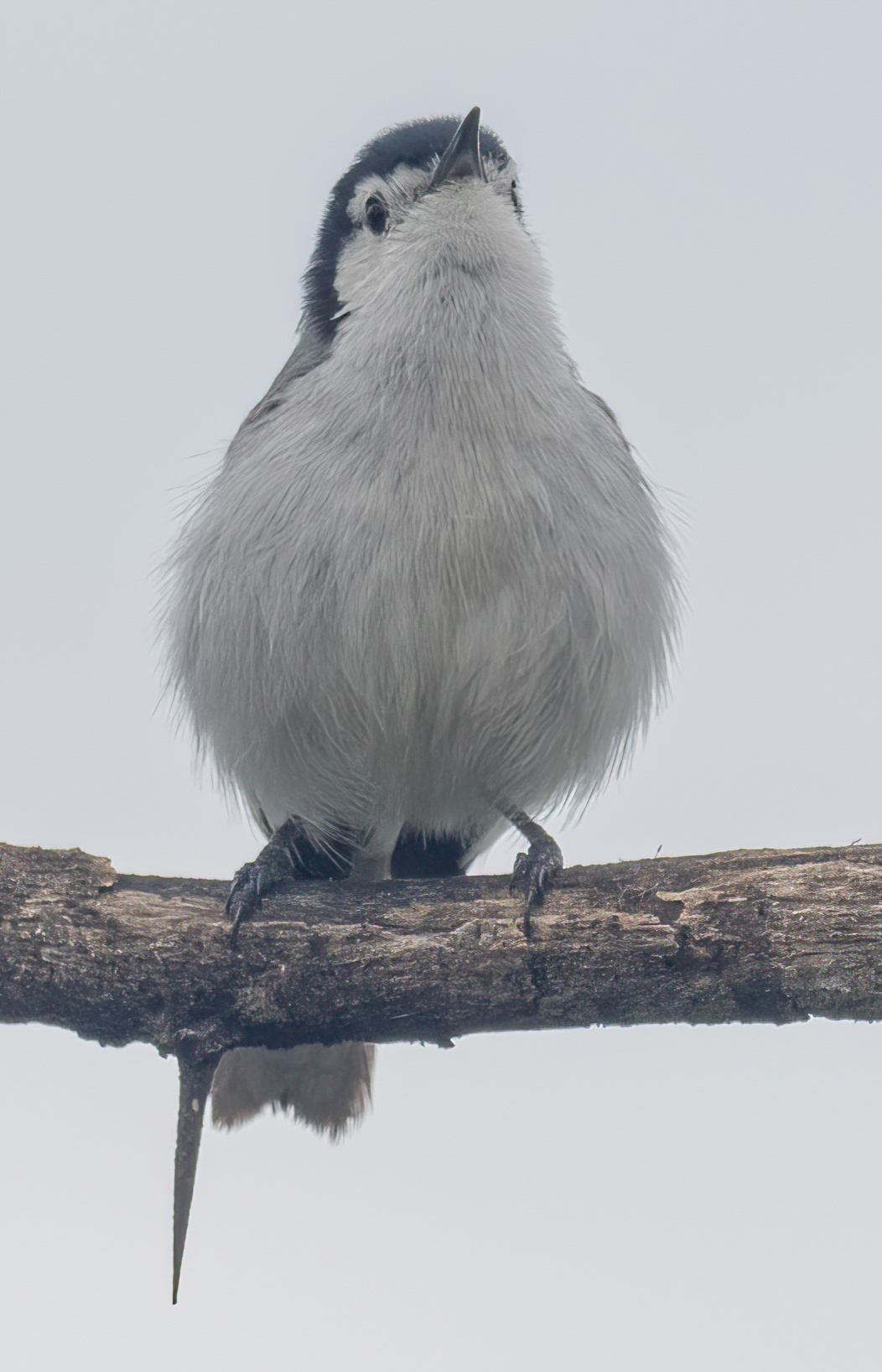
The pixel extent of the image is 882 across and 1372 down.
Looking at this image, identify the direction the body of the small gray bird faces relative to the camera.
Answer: toward the camera
